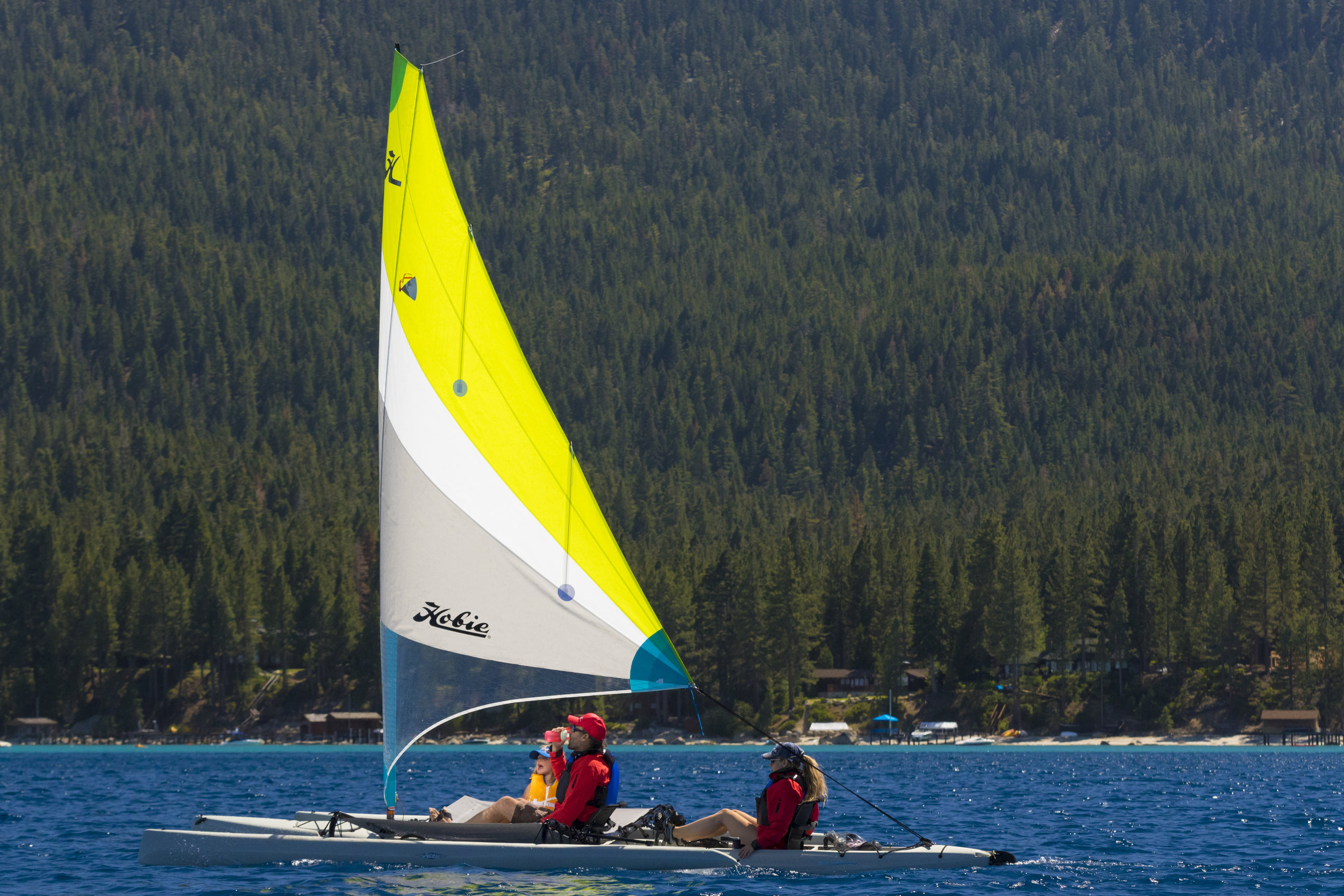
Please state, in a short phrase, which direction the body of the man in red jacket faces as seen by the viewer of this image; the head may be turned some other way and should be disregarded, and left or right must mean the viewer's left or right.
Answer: facing to the left of the viewer

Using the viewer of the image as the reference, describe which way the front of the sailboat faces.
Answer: facing to the left of the viewer

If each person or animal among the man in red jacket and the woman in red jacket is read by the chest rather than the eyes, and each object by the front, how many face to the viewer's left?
2

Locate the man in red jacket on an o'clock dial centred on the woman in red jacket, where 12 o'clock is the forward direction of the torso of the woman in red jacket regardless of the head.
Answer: The man in red jacket is roughly at 12 o'clock from the woman in red jacket.

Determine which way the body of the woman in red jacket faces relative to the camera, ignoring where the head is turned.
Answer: to the viewer's left

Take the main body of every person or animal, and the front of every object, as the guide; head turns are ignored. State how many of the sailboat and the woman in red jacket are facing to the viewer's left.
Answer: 2

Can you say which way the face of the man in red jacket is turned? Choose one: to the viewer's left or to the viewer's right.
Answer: to the viewer's left
